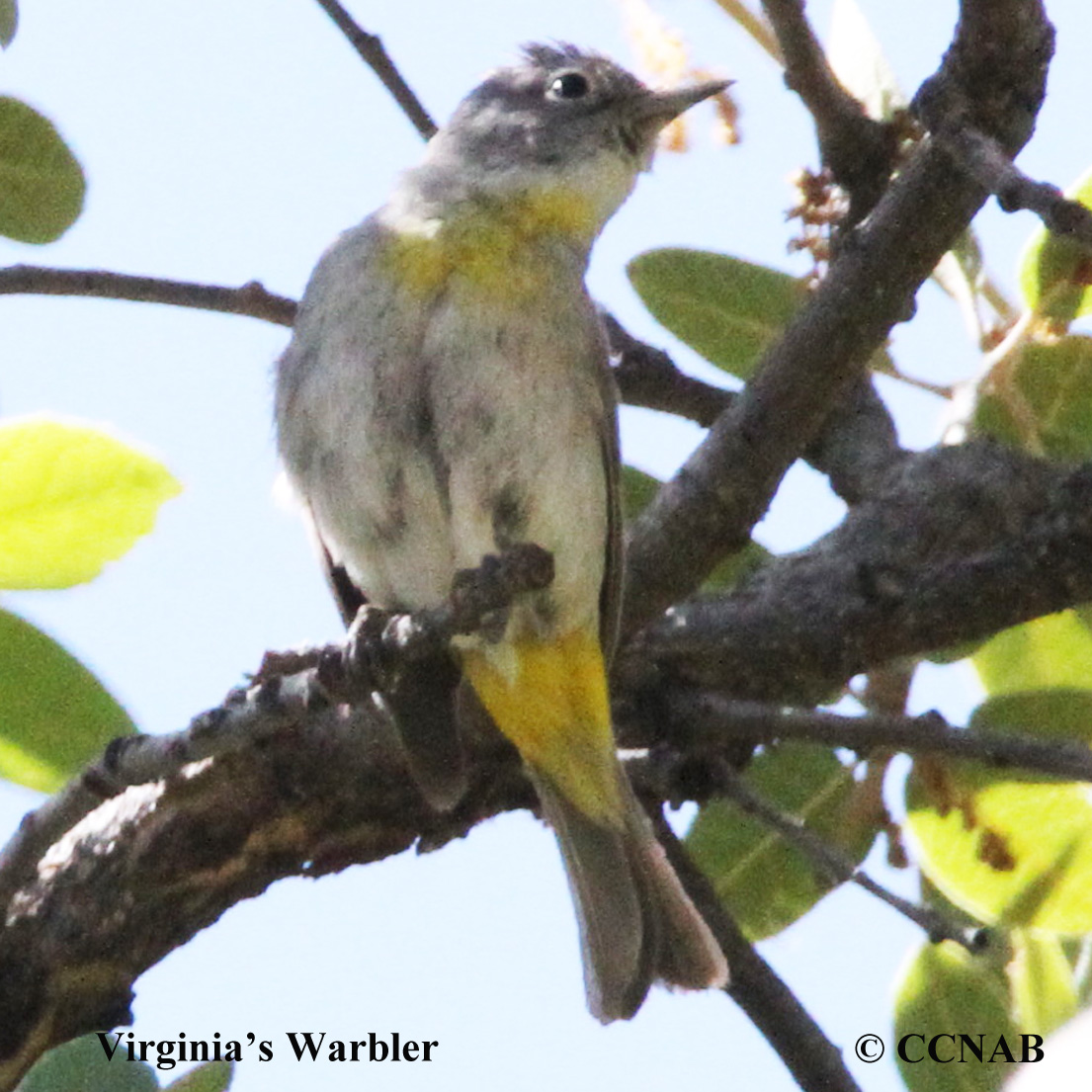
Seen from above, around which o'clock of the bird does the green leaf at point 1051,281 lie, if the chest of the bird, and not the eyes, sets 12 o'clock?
The green leaf is roughly at 9 o'clock from the bird.

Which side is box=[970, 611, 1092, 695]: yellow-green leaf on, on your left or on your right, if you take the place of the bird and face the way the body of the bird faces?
on your left

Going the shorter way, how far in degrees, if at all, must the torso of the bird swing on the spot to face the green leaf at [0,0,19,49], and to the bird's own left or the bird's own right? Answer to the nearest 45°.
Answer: approximately 45° to the bird's own right

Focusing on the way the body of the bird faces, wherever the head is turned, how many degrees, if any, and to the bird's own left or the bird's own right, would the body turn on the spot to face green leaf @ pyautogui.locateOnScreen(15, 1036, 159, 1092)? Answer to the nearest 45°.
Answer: approximately 45° to the bird's own right

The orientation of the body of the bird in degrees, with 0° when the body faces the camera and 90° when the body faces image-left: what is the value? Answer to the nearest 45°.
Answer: approximately 0°
